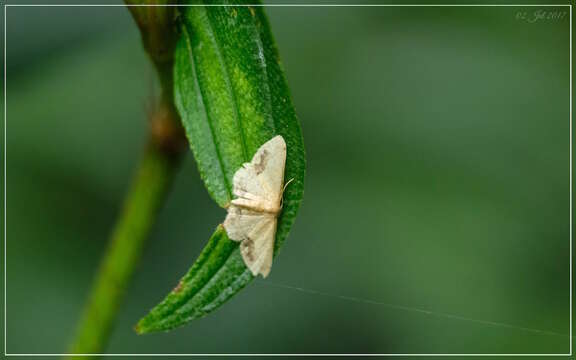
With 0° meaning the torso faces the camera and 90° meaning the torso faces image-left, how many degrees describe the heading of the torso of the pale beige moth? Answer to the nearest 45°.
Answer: approximately 270°
